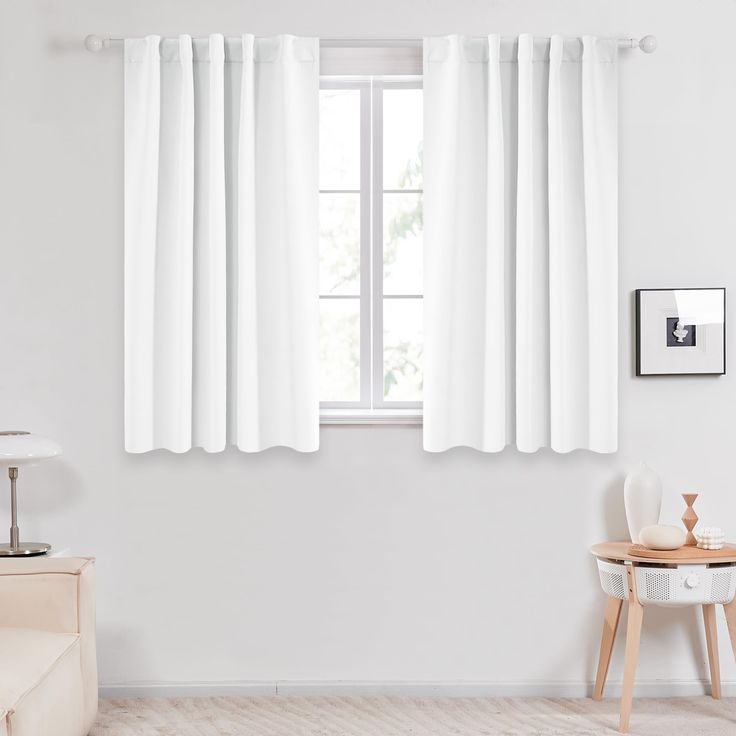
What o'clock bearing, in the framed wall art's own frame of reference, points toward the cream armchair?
The cream armchair is roughly at 2 o'clock from the framed wall art.

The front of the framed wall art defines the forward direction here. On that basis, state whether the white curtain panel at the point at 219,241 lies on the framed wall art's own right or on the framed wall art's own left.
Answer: on the framed wall art's own right

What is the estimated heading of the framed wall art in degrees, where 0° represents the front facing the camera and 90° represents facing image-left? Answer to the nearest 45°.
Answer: approximately 0°
